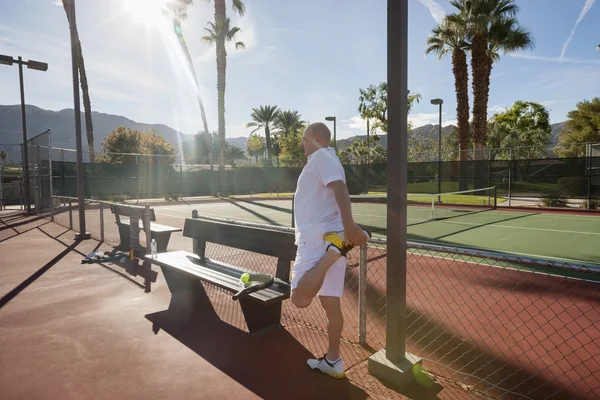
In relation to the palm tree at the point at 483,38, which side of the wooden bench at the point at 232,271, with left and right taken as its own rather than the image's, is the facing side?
back

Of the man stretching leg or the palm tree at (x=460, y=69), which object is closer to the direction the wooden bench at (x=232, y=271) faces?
the man stretching leg

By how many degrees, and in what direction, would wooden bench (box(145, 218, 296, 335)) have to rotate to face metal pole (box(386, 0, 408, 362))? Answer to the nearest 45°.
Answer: approximately 90° to its left

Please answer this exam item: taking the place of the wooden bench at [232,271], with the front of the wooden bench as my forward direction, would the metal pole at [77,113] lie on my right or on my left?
on my right

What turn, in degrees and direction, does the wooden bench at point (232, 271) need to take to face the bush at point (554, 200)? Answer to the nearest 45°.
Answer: approximately 180°

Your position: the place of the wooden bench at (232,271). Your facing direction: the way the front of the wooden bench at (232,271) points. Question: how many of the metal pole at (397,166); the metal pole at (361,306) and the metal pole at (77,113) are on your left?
2

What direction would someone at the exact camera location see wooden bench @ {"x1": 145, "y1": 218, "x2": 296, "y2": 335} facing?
facing the viewer and to the left of the viewer

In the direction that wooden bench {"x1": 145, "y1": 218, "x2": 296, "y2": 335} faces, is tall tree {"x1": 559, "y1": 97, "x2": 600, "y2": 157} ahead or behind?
behind

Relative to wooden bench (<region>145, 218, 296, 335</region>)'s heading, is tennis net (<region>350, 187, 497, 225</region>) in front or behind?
behind

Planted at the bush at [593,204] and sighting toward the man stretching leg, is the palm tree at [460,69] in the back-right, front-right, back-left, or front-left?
back-right

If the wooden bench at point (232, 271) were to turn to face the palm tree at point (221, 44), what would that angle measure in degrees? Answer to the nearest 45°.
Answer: approximately 135° to its right

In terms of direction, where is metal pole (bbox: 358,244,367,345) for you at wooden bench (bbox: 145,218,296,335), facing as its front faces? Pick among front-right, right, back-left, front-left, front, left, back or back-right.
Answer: left

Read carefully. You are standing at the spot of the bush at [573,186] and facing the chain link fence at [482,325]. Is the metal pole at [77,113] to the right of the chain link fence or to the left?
right

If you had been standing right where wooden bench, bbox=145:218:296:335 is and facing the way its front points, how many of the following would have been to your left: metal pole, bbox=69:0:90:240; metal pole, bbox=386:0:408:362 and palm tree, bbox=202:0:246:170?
1
